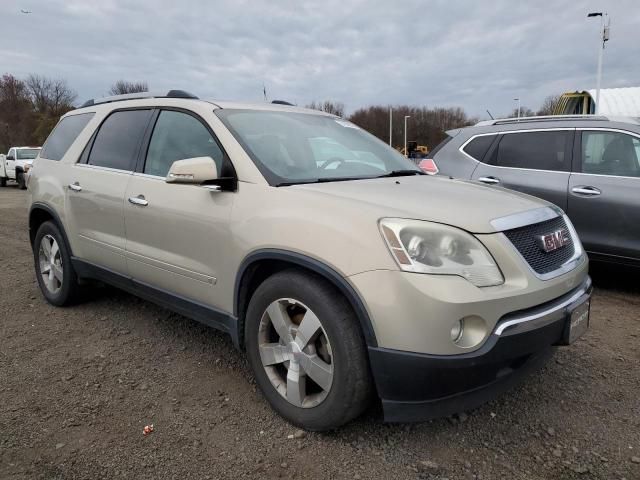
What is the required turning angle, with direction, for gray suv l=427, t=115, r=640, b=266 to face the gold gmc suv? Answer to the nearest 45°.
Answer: approximately 90° to its right

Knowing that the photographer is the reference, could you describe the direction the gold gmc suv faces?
facing the viewer and to the right of the viewer

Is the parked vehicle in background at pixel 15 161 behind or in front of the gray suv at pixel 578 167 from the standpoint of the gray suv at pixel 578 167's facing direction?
behind

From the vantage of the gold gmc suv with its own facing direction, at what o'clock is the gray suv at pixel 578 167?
The gray suv is roughly at 9 o'clock from the gold gmc suv.

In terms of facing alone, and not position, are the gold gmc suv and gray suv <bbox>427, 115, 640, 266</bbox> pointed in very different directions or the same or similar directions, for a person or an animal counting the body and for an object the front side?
same or similar directions

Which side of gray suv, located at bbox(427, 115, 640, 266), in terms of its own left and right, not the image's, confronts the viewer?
right

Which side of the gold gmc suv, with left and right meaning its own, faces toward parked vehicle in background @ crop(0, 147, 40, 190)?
back

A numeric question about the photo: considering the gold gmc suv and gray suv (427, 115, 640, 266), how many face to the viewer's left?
0
